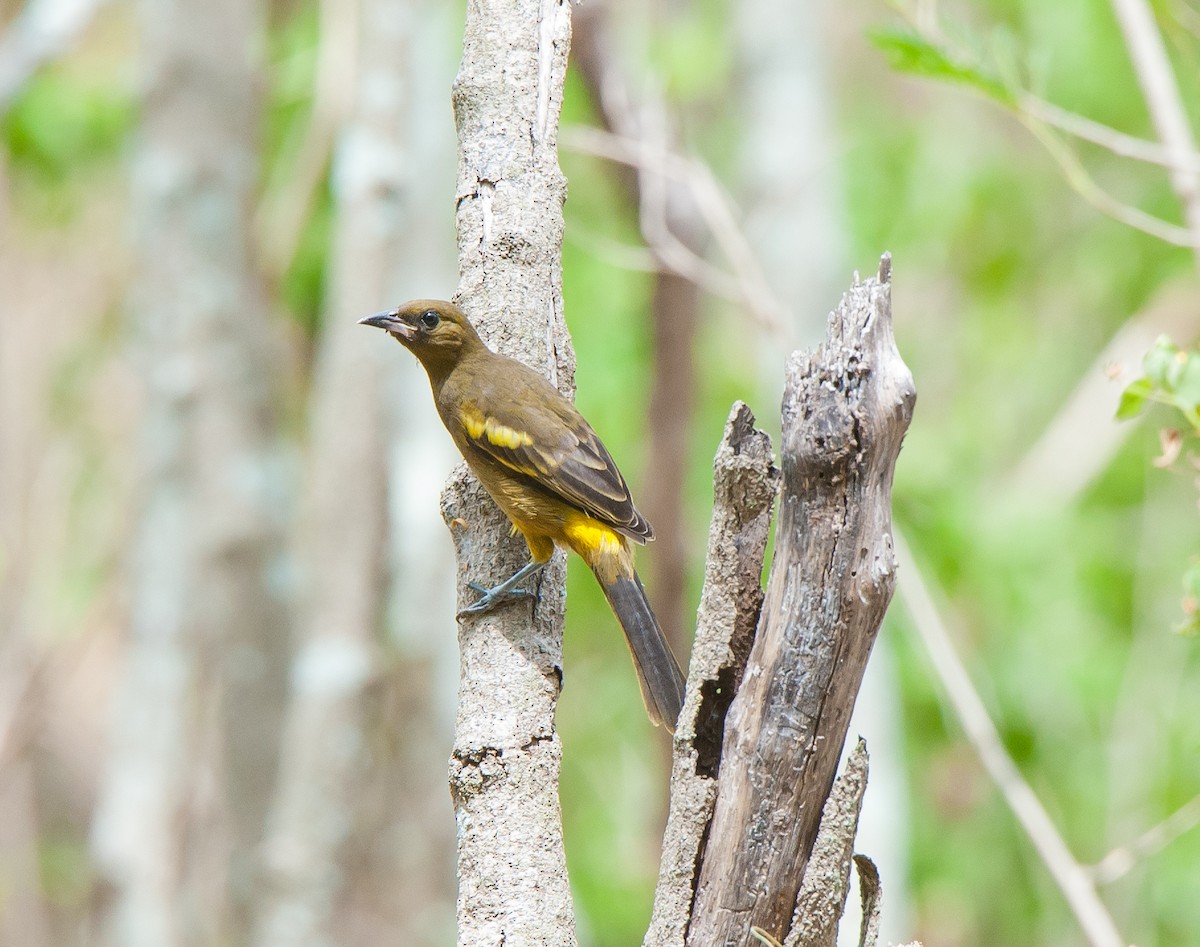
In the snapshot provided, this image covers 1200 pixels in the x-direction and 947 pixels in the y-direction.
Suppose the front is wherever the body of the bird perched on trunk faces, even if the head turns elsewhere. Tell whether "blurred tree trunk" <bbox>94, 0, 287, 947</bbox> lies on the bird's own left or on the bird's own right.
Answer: on the bird's own right

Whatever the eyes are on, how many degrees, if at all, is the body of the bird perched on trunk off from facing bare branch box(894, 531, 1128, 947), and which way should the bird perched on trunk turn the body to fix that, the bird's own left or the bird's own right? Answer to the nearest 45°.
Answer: approximately 135° to the bird's own right

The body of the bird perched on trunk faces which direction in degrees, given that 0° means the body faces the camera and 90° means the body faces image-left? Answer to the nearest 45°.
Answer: approximately 90°

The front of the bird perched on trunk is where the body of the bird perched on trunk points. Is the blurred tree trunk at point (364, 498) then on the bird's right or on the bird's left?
on the bird's right

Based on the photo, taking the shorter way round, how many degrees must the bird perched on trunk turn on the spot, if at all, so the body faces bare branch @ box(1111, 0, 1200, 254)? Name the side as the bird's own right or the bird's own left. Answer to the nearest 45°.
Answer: approximately 180°

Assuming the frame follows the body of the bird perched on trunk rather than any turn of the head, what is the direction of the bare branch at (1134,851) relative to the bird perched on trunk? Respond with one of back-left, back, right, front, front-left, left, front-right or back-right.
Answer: back

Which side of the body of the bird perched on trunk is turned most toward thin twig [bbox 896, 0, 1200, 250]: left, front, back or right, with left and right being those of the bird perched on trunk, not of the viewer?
right
